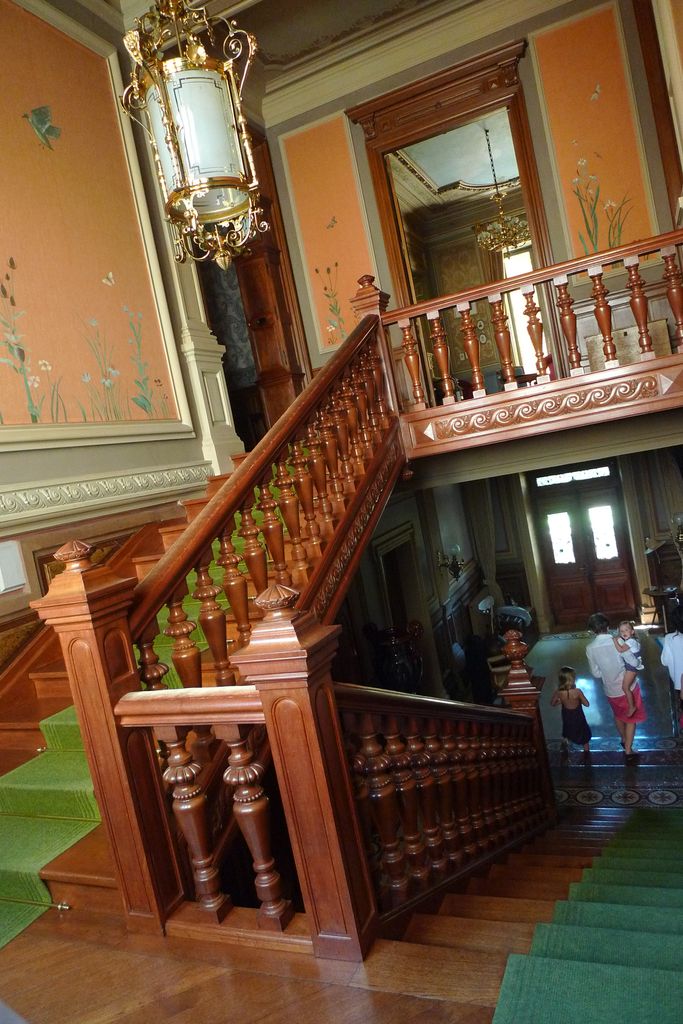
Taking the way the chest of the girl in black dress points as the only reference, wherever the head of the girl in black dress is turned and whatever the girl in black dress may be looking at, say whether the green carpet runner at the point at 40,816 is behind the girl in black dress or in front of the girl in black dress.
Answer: behind

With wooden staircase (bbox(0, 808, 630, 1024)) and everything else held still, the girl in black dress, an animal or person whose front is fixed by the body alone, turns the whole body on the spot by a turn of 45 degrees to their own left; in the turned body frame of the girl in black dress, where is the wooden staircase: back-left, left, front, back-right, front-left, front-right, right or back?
back-left

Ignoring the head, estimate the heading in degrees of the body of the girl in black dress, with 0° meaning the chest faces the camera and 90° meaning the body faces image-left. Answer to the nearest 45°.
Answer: approximately 180°

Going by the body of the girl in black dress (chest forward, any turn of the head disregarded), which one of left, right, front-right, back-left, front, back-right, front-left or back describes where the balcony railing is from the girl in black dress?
back

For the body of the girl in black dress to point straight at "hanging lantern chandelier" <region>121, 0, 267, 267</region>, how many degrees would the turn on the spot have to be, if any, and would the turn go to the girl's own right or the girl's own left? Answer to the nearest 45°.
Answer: approximately 180°

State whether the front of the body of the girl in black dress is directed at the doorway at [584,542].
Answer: yes

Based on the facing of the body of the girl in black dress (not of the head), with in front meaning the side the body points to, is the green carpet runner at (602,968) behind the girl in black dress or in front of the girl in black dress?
behind
